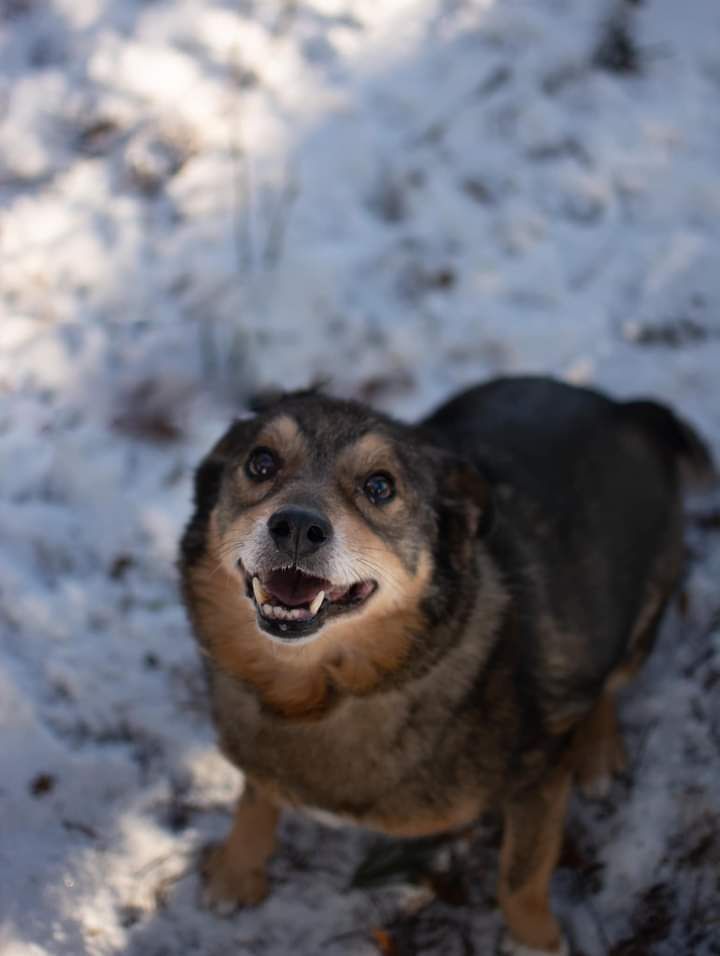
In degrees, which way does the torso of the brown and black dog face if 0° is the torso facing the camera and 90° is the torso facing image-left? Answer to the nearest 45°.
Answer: approximately 45°
